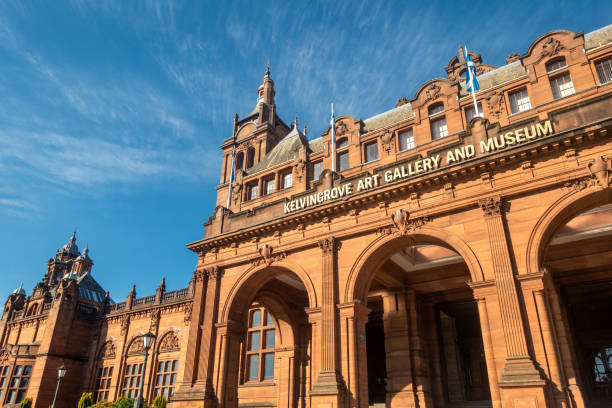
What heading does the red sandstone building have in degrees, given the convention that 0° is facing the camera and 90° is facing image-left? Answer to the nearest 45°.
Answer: approximately 45°
